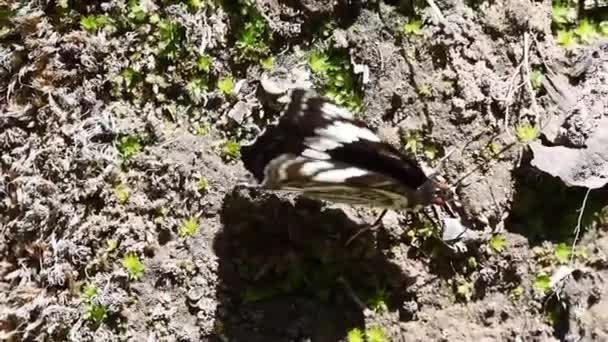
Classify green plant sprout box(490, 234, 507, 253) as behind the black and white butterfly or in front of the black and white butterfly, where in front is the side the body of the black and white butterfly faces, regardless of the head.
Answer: in front

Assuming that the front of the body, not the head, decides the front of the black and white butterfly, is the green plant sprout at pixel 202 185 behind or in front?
behind

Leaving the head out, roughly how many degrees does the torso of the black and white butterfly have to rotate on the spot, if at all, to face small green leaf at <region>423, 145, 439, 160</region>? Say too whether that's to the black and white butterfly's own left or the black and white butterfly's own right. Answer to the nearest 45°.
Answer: approximately 45° to the black and white butterfly's own left

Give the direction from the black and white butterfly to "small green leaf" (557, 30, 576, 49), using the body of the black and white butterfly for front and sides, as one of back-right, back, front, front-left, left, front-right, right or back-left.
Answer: front-left

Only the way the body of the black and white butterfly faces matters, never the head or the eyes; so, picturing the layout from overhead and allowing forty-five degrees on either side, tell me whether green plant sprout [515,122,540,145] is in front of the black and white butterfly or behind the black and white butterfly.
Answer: in front

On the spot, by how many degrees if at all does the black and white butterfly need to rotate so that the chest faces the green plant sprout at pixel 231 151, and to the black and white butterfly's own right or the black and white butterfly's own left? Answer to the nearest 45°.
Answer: approximately 135° to the black and white butterfly's own left

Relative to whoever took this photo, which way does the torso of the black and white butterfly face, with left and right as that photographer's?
facing to the right of the viewer

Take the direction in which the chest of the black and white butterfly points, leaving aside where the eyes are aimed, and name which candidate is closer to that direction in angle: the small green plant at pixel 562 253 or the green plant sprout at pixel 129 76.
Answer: the small green plant

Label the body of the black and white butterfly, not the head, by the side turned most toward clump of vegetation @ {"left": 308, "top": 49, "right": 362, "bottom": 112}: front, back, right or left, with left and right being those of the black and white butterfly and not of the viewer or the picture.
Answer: left

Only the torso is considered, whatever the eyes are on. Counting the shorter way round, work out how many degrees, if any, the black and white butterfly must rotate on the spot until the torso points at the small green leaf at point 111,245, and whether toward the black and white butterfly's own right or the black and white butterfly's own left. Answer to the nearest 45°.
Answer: approximately 180°

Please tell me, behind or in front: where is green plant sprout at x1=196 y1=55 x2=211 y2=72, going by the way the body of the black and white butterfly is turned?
behind
